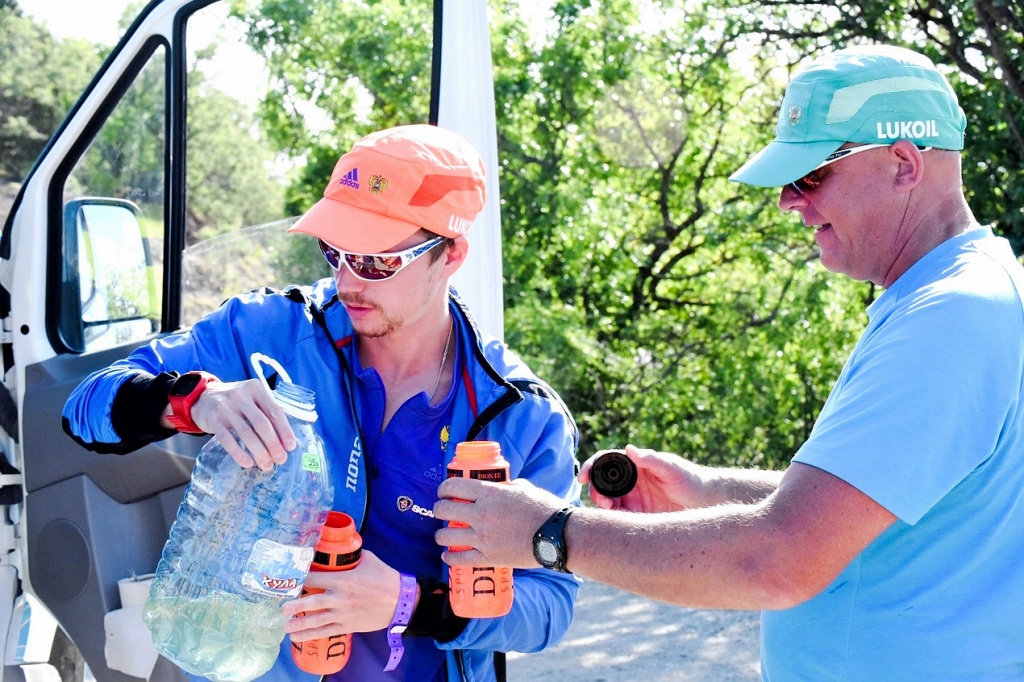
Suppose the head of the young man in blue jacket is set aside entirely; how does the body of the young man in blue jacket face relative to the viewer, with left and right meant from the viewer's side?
facing the viewer and to the left of the viewer
